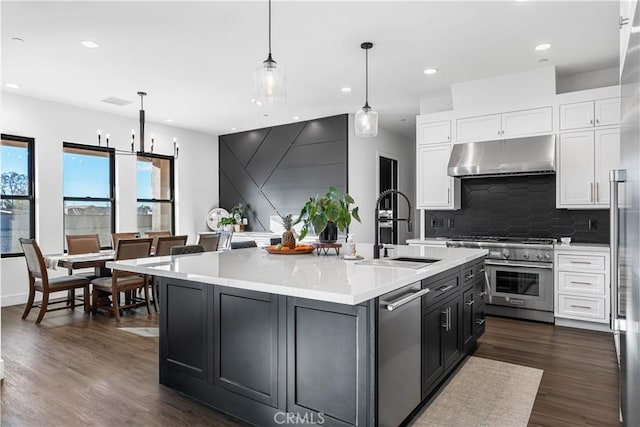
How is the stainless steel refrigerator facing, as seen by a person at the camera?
facing to the left of the viewer

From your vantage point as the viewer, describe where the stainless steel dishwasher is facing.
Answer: facing the viewer and to the right of the viewer

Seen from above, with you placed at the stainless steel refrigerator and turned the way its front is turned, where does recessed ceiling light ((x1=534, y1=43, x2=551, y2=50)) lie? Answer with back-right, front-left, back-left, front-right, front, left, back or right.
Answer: right

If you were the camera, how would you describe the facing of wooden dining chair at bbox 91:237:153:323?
facing away from the viewer and to the left of the viewer

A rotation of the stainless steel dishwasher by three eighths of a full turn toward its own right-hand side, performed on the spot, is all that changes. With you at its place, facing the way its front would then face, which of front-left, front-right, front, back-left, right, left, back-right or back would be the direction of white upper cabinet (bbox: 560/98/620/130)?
back-right

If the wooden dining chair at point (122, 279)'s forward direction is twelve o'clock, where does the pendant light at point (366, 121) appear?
The pendant light is roughly at 6 o'clock from the wooden dining chair.

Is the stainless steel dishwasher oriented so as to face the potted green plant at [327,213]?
no

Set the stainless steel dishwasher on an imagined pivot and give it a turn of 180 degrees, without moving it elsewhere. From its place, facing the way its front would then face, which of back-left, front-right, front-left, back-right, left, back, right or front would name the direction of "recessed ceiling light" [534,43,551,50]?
right

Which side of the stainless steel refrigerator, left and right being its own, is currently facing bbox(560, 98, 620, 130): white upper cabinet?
right

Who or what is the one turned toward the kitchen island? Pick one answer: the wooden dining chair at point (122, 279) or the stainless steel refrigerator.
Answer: the stainless steel refrigerator

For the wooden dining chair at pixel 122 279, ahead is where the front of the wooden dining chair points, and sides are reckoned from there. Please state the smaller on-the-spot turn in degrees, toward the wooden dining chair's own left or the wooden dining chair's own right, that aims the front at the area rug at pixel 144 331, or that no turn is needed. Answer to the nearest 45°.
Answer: approximately 135° to the wooden dining chair's own left

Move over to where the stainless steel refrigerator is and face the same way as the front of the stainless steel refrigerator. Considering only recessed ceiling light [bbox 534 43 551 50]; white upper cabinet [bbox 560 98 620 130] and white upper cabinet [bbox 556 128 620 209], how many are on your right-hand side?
3

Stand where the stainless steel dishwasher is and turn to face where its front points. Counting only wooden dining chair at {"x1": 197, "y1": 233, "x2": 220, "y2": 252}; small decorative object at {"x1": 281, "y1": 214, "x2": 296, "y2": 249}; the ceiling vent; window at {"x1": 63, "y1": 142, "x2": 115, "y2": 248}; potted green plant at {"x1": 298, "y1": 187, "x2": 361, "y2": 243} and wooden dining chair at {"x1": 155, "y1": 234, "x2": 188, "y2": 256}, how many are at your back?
6

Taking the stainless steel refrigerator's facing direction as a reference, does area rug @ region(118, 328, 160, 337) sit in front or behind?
in front

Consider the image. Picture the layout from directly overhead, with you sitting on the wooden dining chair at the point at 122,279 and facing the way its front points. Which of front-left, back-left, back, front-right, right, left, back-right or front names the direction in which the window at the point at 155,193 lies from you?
front-right

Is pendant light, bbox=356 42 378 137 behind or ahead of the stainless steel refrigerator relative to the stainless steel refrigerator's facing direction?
ahead

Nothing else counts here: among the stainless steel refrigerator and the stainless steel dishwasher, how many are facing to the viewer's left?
1

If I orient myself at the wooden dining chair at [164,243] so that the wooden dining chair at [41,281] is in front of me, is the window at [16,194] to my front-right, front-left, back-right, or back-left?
front-right
